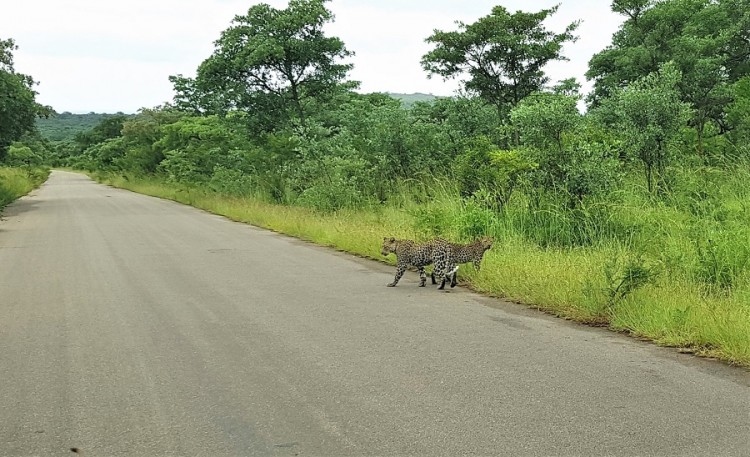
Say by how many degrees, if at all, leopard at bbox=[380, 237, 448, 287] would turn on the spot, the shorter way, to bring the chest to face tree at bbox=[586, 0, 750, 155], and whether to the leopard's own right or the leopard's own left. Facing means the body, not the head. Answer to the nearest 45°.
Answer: approximately 135° to the leopard's own right

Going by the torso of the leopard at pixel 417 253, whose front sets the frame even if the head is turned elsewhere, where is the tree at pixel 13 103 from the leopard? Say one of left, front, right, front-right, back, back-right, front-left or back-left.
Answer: front-right

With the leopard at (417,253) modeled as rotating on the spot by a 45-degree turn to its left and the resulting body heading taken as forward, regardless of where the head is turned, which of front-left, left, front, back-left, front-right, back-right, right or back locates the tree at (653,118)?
back

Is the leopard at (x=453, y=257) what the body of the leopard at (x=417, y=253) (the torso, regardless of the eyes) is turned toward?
no

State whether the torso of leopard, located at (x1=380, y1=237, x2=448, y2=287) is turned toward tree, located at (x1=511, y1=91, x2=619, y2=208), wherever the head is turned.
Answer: no

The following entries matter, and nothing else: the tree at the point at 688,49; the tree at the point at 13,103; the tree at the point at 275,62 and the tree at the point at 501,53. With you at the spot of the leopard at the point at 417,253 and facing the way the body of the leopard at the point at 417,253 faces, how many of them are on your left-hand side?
0

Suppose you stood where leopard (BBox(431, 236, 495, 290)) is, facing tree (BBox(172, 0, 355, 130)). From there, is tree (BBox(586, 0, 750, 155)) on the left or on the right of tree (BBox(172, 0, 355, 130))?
right

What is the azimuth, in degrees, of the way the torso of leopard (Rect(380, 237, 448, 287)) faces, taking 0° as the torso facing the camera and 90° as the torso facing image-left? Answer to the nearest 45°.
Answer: approximately 90°

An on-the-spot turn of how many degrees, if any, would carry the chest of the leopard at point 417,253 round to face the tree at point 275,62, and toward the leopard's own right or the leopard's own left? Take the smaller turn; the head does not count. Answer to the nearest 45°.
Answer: approximately 90° to the leopard's own right

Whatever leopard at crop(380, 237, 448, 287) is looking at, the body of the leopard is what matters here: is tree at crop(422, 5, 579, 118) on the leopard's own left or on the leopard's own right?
on the leopard's own right
